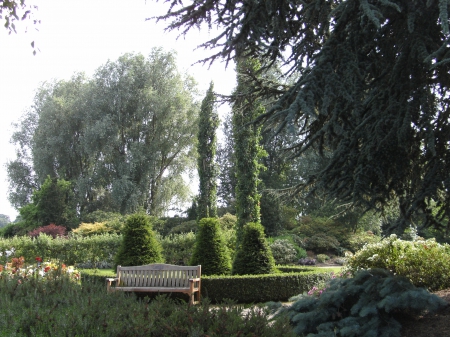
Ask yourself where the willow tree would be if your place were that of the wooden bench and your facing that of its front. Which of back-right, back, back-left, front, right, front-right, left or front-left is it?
back-right

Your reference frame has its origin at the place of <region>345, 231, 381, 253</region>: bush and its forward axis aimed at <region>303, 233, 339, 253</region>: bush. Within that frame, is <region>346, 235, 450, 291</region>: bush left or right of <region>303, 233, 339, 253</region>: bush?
left

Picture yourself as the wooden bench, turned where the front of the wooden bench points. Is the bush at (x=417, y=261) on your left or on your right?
on your left

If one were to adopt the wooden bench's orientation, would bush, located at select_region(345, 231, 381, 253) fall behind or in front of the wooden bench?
behind

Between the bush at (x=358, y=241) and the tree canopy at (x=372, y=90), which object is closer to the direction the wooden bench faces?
the tree canopy

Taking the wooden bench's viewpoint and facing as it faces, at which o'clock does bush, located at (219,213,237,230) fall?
The bush is roughly at 5 o'clock from the wooden bench.

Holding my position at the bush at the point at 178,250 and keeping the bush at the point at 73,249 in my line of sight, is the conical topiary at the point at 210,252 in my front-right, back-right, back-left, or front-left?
back-left

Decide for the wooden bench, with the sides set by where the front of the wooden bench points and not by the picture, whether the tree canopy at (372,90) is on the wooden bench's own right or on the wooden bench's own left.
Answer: on the wooden bench's own left

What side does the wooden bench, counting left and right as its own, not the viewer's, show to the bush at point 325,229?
back

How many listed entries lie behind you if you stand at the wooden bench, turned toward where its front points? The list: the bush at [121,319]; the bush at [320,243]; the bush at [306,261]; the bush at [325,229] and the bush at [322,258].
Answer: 4

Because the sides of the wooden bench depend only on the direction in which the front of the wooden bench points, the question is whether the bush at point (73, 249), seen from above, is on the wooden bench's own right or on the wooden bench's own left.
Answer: on the wooden bench's own right

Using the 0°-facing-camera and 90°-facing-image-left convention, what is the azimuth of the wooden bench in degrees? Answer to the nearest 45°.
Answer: approximately 45°
